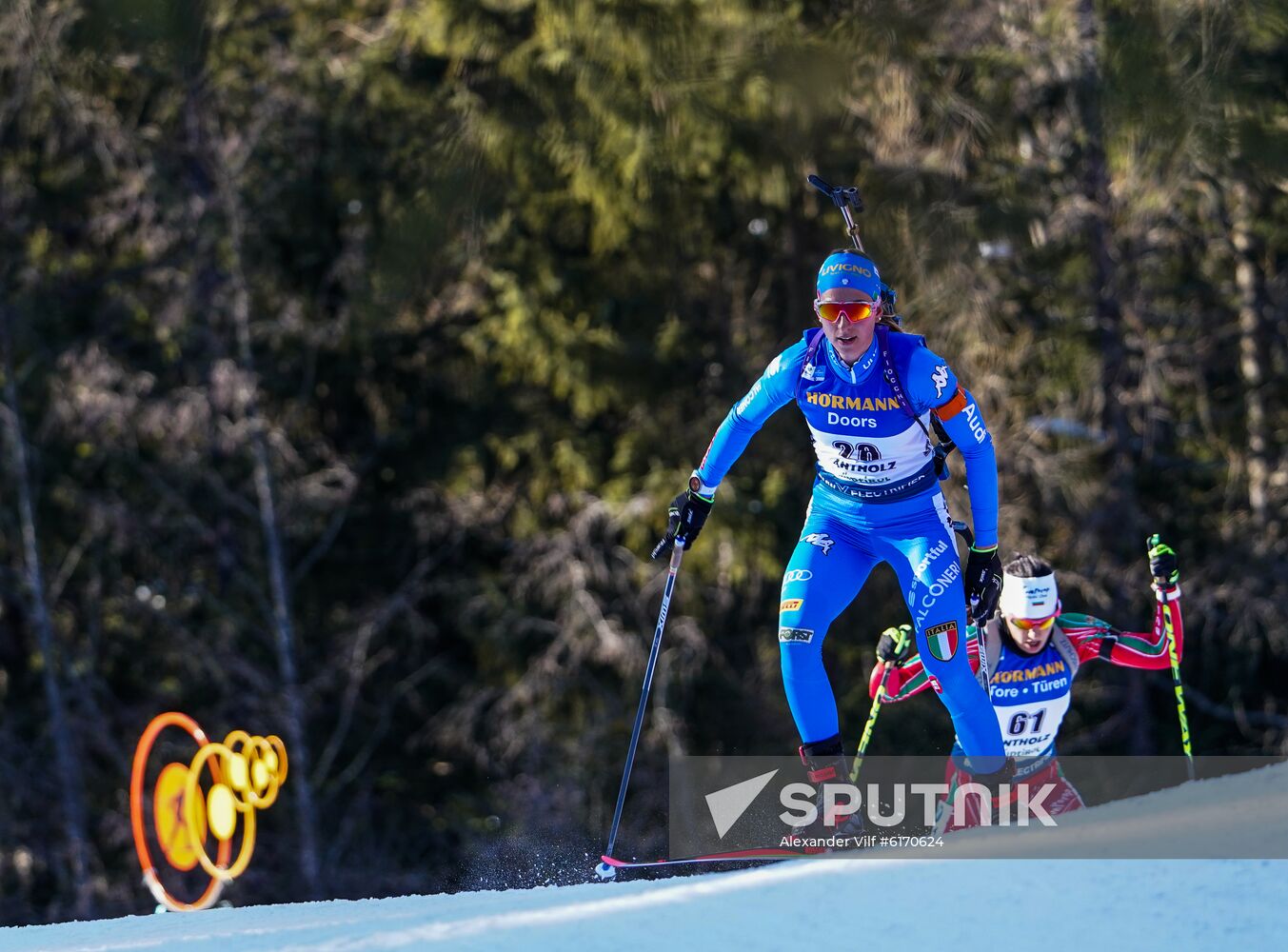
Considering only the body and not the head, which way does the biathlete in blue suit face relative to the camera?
toward the camera

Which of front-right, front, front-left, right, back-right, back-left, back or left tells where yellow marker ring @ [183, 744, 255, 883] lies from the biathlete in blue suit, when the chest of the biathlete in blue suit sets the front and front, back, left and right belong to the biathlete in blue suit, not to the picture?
back-right

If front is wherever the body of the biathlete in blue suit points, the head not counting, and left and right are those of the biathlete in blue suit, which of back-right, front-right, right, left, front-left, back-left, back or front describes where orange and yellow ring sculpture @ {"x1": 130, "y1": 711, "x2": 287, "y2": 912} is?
back-right
